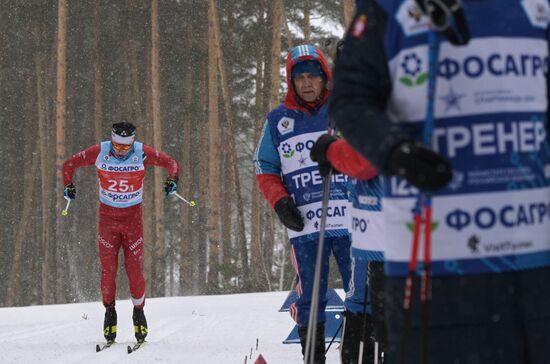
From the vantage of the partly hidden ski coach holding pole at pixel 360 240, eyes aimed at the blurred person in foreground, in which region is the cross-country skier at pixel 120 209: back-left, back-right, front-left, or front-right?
back-right

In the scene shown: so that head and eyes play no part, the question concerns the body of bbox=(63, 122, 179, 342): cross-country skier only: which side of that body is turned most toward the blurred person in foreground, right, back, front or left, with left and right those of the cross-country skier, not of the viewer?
front

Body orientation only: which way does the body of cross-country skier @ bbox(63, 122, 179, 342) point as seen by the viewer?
toward the camera

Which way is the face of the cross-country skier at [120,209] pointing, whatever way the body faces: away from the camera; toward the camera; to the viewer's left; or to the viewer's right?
toward the camera

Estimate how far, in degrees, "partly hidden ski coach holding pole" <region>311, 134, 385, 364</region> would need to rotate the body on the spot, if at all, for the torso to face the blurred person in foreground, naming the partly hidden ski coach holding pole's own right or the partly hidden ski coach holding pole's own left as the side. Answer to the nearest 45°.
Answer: approximately 90° to the partly hidden ski coach holding pole's own left
